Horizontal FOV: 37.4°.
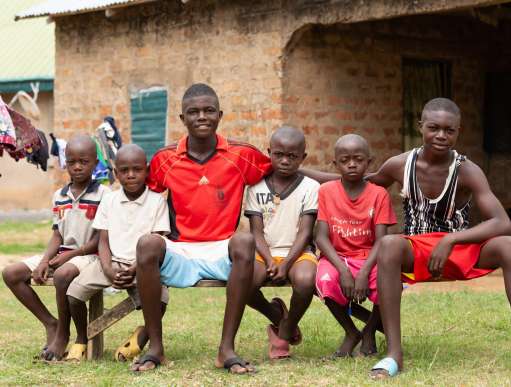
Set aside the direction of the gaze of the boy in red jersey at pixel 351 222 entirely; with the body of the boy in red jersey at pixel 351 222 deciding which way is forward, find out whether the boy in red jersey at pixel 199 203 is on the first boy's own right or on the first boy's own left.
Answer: on the first boy's own right

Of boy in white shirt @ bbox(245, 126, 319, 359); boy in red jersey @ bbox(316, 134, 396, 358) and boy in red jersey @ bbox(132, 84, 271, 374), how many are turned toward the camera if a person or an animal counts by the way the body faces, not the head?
3

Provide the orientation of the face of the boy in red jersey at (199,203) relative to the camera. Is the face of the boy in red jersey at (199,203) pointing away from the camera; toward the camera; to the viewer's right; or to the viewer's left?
toward the camera

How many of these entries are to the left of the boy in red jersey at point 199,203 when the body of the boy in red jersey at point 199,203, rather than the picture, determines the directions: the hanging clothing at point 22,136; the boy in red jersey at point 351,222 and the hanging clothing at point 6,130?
1

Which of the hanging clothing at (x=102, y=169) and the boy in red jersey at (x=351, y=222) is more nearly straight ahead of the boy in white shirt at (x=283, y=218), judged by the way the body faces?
the boy in red jersey

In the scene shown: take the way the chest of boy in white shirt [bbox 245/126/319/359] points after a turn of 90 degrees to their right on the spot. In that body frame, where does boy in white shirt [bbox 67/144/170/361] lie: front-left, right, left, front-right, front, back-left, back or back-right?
front

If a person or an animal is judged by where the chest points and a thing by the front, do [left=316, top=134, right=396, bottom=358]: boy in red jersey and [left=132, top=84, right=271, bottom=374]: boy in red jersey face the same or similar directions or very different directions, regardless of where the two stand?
same or similar directions

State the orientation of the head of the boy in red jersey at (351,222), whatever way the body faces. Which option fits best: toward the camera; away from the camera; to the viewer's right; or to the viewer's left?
toward the camera

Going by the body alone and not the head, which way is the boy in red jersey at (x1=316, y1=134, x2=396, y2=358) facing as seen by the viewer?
toward the camera

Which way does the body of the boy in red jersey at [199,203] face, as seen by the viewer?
toward the camera

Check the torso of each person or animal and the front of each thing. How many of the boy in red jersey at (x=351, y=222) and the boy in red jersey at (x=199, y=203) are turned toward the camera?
2

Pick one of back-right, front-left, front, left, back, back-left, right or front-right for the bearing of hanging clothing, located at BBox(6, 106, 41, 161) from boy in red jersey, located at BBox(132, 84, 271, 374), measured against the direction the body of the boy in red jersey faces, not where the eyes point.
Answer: back-right

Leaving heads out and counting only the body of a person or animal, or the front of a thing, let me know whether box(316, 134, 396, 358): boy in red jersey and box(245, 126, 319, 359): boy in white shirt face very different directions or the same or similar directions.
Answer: same or similar directions

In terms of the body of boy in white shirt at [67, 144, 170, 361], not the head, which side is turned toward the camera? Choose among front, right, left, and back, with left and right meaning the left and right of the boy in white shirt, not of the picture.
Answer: front

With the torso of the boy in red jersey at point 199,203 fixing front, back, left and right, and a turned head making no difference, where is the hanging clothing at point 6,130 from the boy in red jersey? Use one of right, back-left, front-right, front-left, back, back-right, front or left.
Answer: back-right

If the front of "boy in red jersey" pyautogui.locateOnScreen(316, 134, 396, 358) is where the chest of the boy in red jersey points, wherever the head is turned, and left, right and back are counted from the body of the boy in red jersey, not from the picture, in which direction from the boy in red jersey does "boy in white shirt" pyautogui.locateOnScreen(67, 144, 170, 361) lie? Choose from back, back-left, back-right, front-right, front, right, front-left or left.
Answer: right
